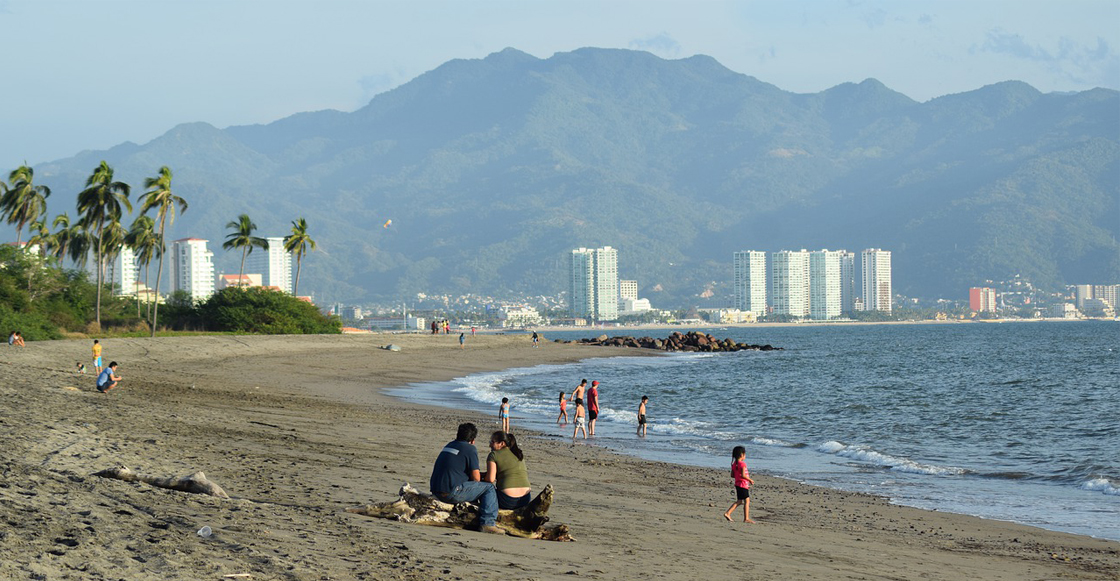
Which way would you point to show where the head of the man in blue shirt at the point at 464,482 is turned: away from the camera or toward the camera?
away from the camera

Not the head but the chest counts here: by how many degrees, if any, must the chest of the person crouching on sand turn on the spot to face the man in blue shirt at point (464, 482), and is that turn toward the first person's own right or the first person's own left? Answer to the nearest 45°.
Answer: approximately 90° to the first person's own right

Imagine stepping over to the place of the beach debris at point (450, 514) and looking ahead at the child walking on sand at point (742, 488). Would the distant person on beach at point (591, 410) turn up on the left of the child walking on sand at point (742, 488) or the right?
left

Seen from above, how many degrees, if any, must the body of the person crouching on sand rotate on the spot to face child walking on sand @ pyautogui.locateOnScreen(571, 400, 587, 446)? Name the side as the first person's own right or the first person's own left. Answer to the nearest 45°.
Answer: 0° — they already face them

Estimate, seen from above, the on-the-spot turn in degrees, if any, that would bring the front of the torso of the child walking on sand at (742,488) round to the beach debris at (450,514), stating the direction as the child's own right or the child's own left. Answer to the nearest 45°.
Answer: approximately 135° to the child's own right

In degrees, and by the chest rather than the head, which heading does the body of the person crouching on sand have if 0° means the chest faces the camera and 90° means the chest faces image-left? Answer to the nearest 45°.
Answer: approximately 270°

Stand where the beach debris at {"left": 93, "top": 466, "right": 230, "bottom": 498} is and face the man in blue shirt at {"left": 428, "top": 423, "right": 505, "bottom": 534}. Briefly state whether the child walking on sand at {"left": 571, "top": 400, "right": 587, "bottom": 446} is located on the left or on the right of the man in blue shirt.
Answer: left

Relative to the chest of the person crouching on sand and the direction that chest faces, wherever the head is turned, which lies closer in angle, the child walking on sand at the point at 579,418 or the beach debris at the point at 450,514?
the child walking on sand
